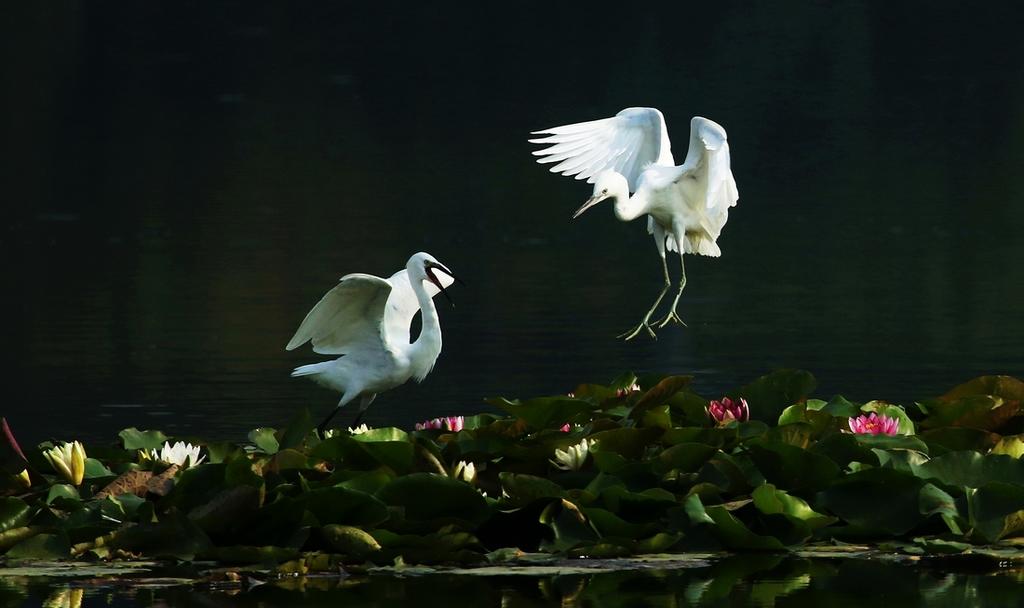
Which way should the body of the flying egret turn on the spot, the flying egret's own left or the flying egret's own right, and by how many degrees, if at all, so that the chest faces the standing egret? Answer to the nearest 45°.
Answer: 0° — it already faces it

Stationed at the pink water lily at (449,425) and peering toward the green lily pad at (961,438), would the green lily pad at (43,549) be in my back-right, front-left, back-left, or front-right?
back-right

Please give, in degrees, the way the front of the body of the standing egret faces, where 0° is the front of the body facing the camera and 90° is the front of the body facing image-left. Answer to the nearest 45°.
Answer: approximately 270°

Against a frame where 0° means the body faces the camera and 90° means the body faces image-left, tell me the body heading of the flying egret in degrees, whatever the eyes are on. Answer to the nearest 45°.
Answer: approximately 45°

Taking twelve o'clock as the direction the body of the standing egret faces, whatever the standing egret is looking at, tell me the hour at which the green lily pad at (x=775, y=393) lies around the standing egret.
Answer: The green lily pad is roughly at 1 o'clock from the standing egret.

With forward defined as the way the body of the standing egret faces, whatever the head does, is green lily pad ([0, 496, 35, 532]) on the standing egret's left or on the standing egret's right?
on the standing egret's right

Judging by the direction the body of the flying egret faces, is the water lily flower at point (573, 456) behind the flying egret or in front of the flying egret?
in front

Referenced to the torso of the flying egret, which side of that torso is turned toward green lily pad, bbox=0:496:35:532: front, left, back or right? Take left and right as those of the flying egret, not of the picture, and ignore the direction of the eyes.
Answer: front

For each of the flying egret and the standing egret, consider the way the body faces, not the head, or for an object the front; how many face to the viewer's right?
1

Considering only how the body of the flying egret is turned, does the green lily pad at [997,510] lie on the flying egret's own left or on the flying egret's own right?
on the flying egret's own left

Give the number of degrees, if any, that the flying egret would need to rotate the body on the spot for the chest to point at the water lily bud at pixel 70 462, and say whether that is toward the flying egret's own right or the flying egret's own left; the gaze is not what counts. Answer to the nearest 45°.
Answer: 0° — it already faces it
